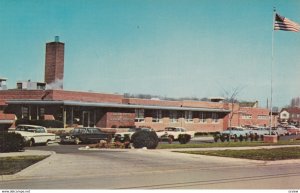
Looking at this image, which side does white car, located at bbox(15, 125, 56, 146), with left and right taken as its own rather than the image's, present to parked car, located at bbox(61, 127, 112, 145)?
back

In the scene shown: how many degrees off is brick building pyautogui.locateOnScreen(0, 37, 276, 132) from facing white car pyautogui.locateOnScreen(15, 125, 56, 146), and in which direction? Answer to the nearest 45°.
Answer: approximately 45° to its right

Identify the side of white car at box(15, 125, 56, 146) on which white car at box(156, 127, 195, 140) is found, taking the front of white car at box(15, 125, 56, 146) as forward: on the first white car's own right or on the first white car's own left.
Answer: on the first white car's own left

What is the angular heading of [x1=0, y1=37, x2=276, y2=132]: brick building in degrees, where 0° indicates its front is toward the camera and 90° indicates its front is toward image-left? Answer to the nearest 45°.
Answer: approximately 315°

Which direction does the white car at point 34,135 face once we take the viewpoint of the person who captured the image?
facing the viewer and to the right of the viewer

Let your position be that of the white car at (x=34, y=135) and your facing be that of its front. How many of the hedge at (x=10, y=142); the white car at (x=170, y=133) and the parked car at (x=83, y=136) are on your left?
2
